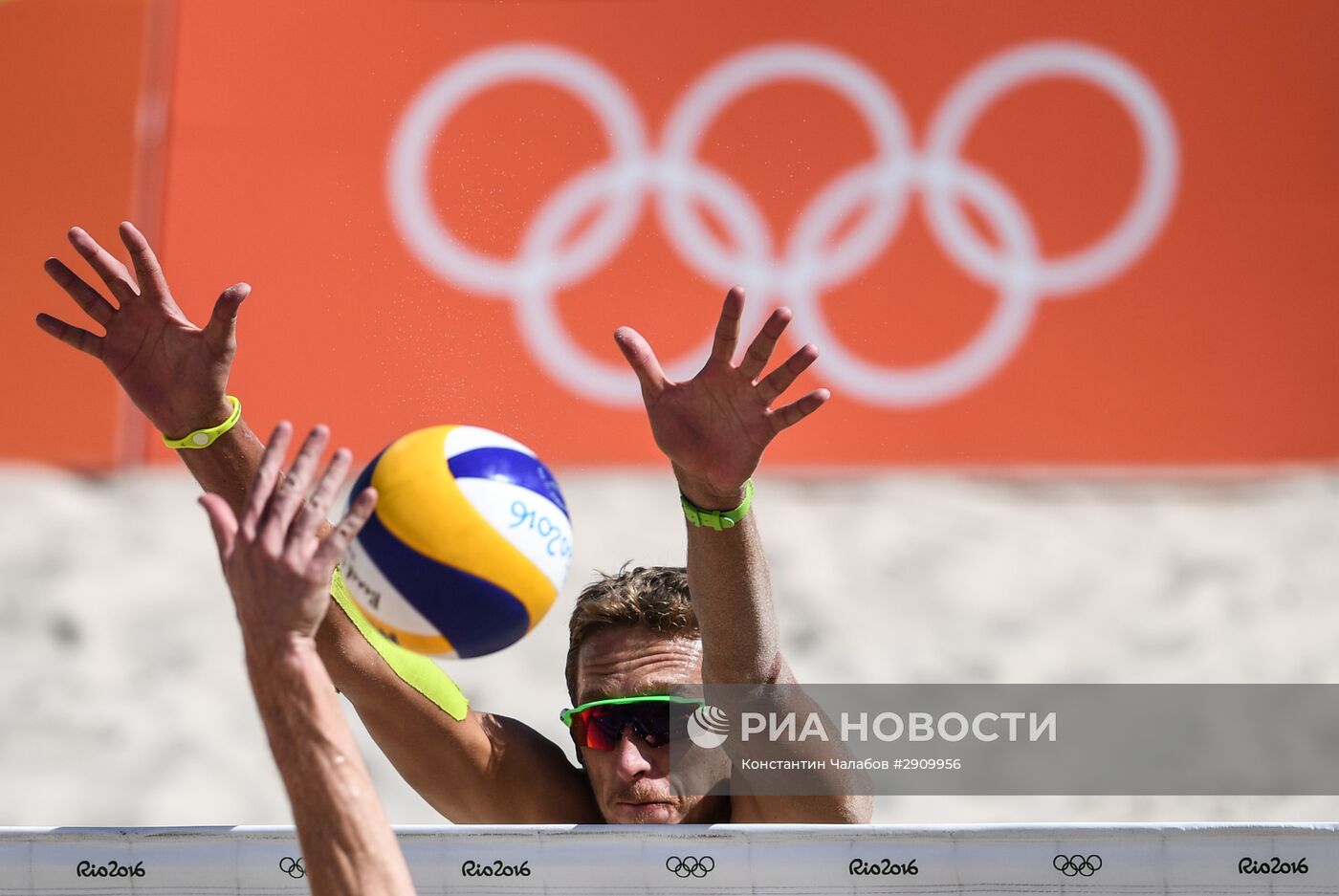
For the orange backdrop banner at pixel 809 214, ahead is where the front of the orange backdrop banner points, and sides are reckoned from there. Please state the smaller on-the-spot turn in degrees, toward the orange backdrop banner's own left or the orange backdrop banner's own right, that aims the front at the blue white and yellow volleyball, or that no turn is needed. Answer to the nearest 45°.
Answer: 0° — it already faces it

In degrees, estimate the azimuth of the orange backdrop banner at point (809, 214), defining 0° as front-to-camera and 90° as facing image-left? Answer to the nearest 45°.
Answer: approximately 0°

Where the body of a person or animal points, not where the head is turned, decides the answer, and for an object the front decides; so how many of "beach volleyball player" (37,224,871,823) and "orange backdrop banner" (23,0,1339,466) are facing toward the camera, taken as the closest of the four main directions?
2

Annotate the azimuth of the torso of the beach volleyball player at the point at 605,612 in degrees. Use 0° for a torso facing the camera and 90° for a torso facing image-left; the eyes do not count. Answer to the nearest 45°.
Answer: approximately 0°
